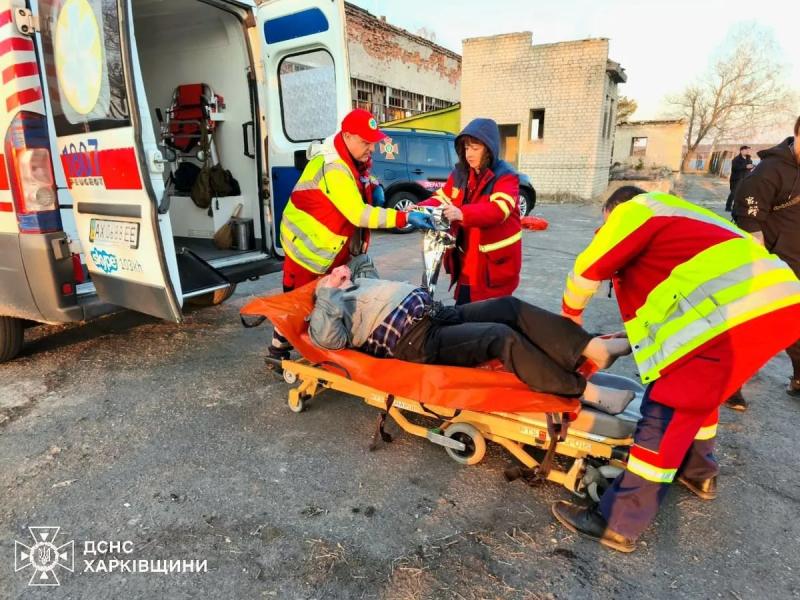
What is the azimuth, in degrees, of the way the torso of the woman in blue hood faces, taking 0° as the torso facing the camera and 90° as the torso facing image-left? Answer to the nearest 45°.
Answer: approximately 45°

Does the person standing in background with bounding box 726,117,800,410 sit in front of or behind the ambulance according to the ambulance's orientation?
behind

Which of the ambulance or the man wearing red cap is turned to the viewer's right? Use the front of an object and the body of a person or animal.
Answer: the man wearing red cap

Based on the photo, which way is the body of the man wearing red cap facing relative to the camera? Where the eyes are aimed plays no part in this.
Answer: to the viewer's right

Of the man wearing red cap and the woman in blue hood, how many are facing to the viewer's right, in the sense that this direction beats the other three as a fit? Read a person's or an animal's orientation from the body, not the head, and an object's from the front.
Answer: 1

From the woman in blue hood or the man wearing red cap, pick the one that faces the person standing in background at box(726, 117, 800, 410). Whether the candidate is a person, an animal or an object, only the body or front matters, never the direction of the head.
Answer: the man wearing red cap

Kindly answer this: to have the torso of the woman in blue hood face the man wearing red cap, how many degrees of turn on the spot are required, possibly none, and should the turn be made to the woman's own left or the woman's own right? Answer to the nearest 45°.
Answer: approximately 45° to the woman's own right

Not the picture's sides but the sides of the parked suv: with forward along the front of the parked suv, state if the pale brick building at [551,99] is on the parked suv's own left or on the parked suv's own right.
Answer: on the parked suv's own left

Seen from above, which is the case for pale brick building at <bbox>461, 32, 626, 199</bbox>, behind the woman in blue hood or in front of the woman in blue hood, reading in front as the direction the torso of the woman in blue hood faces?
behind

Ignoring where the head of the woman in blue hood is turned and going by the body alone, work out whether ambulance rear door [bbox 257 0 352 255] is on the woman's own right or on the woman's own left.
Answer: on the woman's own right

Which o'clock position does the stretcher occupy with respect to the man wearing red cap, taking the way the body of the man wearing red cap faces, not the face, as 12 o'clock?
The stretcher is roughly at 2 o'clock from the man wearing red cap.

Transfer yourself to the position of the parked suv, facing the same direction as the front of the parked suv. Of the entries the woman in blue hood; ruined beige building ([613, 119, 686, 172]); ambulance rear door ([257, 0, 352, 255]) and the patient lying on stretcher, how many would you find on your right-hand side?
3

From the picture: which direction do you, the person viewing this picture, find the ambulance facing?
facing away from the viewer and to the left of the viewer
